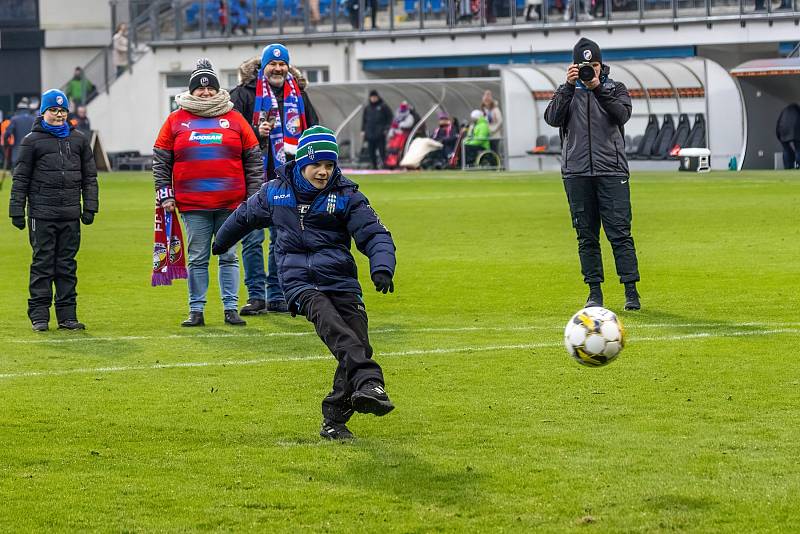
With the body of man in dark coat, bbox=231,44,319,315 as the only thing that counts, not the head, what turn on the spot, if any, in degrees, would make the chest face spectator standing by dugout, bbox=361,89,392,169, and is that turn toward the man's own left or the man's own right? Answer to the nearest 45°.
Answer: approximately 180°

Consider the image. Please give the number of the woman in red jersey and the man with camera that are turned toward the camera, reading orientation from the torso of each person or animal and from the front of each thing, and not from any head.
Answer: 2

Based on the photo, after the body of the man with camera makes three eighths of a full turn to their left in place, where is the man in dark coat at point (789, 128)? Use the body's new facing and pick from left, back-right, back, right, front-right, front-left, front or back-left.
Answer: front-left

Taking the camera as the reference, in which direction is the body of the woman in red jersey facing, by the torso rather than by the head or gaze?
toward the camera

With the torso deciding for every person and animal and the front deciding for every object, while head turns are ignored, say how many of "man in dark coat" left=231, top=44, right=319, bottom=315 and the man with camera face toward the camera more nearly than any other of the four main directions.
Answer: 2

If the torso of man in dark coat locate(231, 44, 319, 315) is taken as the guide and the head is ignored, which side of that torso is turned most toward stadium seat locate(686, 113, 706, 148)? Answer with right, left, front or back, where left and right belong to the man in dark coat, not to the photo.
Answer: back

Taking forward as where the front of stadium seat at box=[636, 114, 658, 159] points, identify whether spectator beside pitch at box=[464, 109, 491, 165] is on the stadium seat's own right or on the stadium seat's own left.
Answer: on the stadium seat's own right

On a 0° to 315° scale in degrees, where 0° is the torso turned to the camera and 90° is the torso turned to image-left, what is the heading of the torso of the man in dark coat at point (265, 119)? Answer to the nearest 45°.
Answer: approximately 0°

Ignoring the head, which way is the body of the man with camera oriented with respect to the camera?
toward the camera

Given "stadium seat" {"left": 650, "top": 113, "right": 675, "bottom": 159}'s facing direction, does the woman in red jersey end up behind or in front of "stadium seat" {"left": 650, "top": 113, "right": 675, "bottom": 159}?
in front

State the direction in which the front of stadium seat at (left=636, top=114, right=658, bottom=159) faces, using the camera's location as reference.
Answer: facing the viewer and to the left of the viewer

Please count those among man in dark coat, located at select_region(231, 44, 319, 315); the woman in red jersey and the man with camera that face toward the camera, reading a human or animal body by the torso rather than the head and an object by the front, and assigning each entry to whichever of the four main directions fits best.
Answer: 3

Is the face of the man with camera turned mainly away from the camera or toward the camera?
toward the camera

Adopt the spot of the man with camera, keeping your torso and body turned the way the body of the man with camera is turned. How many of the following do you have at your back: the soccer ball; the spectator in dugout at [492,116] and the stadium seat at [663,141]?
2

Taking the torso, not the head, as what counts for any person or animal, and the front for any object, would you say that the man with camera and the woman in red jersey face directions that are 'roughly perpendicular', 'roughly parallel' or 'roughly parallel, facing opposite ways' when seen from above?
roughly parallel

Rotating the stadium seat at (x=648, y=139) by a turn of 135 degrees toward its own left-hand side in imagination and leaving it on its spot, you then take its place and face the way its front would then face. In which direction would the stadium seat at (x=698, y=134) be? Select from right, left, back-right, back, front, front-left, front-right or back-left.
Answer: front-right

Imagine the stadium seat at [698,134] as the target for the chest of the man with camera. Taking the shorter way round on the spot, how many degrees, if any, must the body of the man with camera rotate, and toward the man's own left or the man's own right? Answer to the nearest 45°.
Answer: approximately 180°
